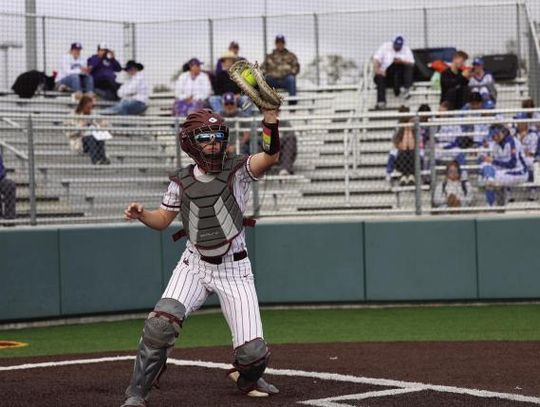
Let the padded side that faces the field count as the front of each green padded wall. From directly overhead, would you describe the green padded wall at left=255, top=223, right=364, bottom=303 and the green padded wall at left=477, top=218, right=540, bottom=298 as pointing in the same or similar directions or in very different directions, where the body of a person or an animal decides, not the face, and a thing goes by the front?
same or similar directions

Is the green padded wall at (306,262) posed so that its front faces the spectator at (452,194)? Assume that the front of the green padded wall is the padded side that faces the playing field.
no

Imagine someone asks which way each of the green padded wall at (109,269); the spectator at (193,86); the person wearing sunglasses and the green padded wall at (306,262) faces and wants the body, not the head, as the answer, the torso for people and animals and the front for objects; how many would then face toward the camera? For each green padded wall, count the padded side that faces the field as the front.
4

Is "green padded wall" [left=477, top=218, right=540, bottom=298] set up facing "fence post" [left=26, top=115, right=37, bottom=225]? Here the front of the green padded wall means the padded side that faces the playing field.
no

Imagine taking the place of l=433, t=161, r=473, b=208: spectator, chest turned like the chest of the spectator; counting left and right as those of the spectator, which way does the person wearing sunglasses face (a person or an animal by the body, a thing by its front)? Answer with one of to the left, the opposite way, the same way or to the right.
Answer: the same way

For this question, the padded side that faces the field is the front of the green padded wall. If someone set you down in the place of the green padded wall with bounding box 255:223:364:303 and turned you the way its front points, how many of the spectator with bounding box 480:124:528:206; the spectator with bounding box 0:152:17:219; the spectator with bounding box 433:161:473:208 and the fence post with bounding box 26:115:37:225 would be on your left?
2

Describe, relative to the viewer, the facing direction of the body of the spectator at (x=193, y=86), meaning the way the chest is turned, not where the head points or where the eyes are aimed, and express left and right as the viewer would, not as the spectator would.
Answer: facing the viewer

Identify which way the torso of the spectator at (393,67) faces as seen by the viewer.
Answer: toward the camera

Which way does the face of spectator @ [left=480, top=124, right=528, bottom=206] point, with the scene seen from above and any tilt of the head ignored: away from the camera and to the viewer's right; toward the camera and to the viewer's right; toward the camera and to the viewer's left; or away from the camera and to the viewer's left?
toward the camera and to the viewer's left

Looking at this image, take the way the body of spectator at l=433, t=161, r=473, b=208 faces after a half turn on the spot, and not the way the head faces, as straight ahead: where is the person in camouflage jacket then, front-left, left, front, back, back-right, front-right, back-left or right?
front-left

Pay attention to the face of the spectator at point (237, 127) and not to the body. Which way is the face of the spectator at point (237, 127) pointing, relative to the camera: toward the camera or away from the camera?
toward the camera

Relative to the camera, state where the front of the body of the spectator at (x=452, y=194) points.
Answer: toward the camera

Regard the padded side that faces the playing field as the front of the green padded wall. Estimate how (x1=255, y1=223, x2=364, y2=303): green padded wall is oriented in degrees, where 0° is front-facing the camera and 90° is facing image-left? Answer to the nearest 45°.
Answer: approximately 0°

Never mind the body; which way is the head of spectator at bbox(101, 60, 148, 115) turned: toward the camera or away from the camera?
toward the camera

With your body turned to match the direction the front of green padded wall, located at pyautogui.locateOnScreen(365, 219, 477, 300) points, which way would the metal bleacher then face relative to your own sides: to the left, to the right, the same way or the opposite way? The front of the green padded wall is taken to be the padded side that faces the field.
the same way
